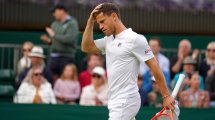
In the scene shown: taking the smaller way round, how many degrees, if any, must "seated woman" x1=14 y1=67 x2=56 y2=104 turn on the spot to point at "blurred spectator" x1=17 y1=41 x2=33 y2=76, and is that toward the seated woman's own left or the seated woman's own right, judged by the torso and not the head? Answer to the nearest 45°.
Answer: approximately 180°

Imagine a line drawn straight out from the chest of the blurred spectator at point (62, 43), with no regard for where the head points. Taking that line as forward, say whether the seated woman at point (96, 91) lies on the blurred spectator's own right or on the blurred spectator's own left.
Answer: on the blurred spectator's own left

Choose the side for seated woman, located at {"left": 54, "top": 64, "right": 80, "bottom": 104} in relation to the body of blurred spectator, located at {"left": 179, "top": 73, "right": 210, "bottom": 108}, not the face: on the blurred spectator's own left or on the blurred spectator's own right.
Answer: on the blurred spectator's own right

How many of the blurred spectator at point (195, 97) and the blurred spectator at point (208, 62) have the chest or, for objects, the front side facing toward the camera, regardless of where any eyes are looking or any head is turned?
2

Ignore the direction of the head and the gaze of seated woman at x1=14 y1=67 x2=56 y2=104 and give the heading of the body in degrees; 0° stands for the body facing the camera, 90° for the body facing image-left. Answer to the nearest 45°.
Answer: approximately 0°

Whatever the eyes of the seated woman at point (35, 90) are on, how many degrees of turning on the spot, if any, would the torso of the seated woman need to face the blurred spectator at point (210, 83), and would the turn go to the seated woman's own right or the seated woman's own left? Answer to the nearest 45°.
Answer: approximately 90° to the seated woman's own left
